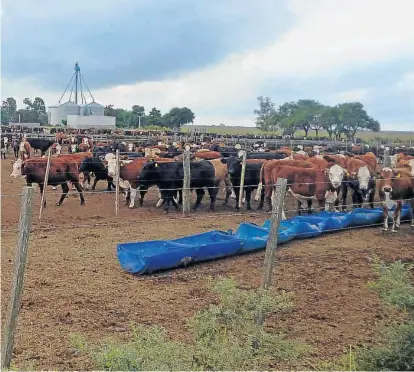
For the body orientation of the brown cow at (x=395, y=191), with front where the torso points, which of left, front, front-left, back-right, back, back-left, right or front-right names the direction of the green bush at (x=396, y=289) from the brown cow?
front-left

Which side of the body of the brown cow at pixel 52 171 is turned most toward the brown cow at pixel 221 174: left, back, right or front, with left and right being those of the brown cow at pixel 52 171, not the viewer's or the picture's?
back

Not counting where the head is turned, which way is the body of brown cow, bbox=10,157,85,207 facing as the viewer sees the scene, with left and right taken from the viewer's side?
facing to the left of the viewer

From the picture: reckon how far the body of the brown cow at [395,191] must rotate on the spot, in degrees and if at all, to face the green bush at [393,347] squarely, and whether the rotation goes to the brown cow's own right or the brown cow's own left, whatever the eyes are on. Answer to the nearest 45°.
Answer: approximately 45° to the brown cow's own left

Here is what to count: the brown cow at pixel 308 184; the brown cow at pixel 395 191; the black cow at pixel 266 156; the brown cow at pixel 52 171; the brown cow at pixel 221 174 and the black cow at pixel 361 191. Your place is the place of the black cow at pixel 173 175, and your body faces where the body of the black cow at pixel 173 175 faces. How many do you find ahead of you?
1

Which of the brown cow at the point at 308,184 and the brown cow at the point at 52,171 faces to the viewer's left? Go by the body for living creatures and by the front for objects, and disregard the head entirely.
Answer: the brown cow at the point at 52,171

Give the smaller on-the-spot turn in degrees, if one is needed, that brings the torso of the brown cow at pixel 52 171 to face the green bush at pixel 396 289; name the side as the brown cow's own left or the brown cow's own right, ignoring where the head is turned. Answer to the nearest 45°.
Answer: approximately 90° to the brown cow's own left

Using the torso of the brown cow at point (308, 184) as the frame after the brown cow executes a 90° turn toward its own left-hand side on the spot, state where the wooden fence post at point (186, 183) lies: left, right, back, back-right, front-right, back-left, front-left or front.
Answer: left

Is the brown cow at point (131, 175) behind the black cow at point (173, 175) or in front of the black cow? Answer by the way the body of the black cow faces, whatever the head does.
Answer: in front

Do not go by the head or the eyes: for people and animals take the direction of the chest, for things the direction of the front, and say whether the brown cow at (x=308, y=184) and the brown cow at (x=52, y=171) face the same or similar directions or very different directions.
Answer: very different directions

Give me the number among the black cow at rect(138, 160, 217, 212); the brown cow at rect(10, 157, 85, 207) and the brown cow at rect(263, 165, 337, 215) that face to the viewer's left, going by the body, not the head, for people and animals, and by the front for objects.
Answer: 2

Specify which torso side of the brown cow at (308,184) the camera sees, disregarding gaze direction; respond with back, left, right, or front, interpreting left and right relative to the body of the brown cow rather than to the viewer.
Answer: right

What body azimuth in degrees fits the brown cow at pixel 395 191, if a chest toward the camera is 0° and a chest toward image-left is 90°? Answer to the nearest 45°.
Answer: approximately 45°

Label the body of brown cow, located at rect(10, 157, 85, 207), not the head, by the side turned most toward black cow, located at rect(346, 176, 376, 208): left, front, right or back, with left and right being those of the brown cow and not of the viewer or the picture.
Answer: back

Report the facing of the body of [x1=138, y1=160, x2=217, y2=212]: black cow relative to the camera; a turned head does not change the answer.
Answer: to the viewer's left

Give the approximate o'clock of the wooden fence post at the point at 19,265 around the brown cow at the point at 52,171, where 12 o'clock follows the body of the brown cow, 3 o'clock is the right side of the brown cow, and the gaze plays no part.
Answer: The wooden fence post is roughly at 9 o'clock from the brown cow.

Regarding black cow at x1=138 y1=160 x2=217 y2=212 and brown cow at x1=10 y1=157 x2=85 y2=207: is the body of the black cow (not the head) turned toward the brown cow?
yes

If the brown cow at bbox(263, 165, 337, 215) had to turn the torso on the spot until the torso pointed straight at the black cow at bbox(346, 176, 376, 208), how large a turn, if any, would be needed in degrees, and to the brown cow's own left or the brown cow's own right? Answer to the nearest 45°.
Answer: approximately 45° to the brown cow's own left
